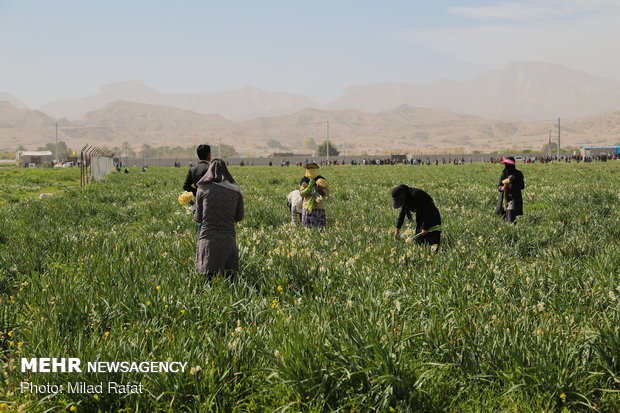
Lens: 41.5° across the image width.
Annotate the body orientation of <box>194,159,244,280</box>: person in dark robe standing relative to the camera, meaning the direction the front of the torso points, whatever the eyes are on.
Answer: away from the camera

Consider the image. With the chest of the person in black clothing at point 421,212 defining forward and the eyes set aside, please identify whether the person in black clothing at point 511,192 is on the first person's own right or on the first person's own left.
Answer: on the first person's own right

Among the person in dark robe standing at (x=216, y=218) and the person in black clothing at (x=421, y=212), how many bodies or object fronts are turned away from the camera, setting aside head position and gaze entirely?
1

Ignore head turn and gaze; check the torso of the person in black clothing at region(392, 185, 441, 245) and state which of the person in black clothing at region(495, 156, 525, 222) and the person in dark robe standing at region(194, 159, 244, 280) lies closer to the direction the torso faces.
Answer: the person in dark robe standing

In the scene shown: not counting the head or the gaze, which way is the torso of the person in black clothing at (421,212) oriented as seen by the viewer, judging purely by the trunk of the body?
to the viewer's left

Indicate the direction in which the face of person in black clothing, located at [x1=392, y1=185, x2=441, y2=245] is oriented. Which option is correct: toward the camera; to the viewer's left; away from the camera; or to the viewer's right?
to the viewer's left

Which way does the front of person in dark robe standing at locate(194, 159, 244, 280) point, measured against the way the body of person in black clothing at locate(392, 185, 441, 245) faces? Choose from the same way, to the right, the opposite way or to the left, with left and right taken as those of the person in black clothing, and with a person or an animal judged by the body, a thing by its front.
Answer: to the right

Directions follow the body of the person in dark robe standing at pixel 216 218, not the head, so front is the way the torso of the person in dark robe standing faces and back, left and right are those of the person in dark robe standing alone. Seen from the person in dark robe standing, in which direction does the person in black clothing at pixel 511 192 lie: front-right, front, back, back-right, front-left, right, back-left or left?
front-right

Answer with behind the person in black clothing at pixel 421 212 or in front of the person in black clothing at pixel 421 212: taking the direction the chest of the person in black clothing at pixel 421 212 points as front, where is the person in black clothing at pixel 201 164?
in front

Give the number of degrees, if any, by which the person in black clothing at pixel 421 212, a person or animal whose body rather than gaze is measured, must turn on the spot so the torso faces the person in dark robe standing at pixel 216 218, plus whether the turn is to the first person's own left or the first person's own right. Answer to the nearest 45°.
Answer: approximately 45° to the first person's own left

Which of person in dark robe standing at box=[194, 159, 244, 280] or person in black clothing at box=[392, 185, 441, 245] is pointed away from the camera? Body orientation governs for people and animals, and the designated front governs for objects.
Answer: the person in dark robe standing
